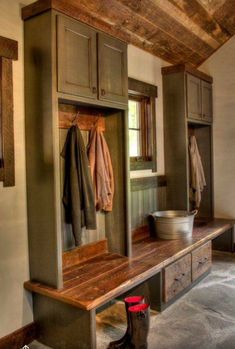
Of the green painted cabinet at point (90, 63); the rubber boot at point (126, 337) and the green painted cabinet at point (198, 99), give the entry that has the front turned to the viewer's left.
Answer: the rubber boot

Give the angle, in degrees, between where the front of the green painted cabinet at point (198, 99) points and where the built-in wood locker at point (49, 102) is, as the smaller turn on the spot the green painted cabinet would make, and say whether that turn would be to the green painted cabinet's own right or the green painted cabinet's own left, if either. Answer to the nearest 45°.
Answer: approximately 90° to the green painted cabinet's own right

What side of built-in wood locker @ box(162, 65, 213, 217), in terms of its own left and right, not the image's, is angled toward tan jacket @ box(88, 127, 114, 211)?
right

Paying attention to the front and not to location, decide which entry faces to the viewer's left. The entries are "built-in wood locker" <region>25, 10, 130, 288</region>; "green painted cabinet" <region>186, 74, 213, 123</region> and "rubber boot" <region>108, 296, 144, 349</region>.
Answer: the rubber boot

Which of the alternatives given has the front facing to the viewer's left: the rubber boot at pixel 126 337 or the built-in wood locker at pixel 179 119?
the rubber boot

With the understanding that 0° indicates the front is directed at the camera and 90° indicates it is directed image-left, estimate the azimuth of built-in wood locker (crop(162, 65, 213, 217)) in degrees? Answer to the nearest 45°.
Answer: approximately 315°

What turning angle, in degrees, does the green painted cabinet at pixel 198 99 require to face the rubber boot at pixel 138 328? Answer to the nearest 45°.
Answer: approximately 45° to its right

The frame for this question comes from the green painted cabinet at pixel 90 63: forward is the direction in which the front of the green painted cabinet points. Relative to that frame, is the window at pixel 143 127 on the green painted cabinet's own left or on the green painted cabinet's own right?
on the green painted cabinet's own left

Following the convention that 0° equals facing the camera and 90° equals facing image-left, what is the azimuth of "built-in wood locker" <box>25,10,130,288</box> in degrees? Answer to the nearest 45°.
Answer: approximately 315°
